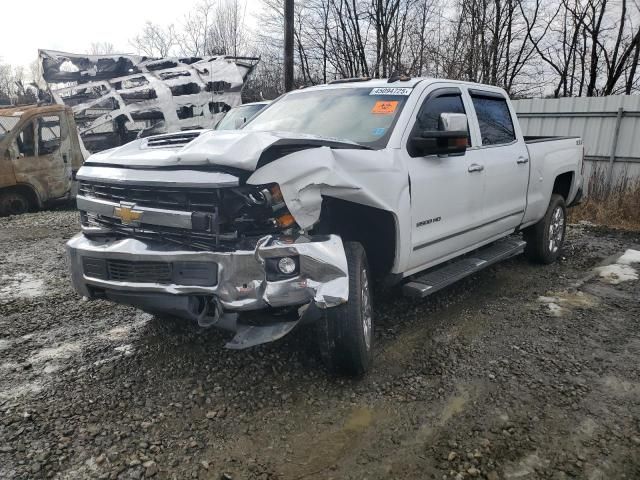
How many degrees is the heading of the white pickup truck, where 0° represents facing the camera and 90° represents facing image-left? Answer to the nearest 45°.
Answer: approximately 45°

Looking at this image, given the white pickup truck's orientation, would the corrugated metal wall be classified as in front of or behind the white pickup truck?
behind

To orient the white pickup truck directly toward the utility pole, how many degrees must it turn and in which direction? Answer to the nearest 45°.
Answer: approximately 135° to its right

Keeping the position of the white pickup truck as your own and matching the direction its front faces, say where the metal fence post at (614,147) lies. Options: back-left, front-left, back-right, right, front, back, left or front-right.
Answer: back
